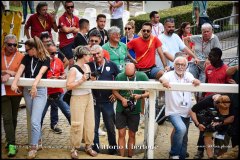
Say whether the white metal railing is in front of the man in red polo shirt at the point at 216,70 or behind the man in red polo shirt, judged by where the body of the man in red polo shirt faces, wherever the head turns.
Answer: in front

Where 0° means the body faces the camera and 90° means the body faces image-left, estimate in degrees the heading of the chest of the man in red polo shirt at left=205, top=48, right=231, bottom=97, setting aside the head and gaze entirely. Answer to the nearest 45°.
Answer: approximately 45°

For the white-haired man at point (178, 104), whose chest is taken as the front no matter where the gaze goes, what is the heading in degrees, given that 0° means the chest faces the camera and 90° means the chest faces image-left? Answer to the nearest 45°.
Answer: approximately 0°

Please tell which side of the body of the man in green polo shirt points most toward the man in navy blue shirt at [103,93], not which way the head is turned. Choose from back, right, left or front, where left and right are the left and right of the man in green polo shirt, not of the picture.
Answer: right

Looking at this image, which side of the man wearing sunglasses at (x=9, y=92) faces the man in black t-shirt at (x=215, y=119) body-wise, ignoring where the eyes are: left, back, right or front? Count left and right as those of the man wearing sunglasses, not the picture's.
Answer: left

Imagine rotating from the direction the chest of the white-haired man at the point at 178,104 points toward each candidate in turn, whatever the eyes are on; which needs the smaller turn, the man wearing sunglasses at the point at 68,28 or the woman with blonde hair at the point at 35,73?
the woman with blonde hair

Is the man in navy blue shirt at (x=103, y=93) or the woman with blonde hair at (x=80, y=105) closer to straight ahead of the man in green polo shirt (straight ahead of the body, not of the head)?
the woman with blonde hair

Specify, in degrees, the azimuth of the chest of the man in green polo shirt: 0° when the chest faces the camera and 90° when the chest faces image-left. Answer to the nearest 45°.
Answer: approximately 0°

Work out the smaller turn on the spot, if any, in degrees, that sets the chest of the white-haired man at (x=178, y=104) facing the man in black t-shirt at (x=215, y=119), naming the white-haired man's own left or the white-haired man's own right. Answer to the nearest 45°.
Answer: approximately 90° to the white-haired man's own left

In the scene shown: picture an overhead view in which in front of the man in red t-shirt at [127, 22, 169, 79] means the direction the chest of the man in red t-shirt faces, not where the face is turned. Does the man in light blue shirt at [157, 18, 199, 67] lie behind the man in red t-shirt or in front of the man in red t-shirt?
behind

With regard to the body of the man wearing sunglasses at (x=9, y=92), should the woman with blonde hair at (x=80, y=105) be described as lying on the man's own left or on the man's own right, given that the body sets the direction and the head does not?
on the man's own left
